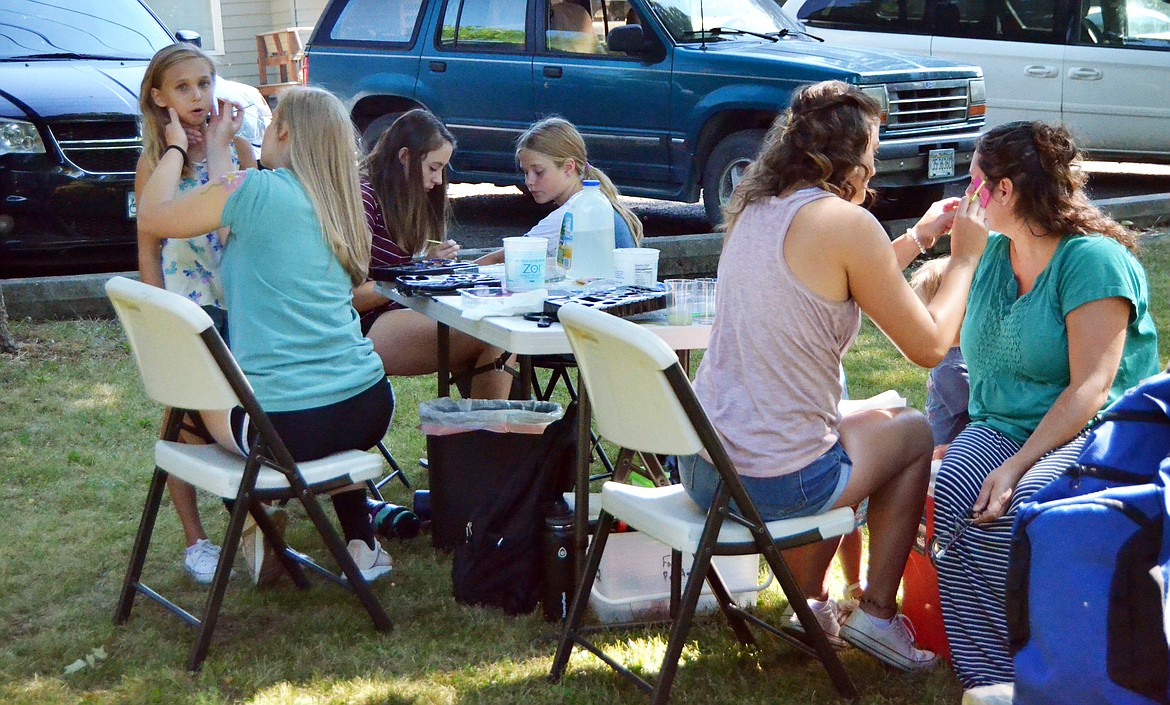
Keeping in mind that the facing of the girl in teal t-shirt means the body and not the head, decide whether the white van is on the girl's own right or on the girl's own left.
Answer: on the girl's own right

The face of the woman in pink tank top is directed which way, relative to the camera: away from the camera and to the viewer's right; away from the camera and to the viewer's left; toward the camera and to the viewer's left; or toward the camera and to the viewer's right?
away from the camera and to the viewer's right

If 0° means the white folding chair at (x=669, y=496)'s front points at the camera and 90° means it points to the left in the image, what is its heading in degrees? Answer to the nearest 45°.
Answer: approximately 225°

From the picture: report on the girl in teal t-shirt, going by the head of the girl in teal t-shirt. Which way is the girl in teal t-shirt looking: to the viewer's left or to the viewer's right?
to the viewer's left

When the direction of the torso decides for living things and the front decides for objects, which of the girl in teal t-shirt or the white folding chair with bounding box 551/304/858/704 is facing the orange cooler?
the white folding chair

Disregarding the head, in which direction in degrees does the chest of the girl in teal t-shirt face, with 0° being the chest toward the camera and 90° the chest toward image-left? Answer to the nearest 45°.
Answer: approximately 135°

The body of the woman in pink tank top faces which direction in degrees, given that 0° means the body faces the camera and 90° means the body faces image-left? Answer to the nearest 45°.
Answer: approximately 225°

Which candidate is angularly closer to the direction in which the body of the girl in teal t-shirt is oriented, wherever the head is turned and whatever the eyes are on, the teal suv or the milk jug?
the teal suv
